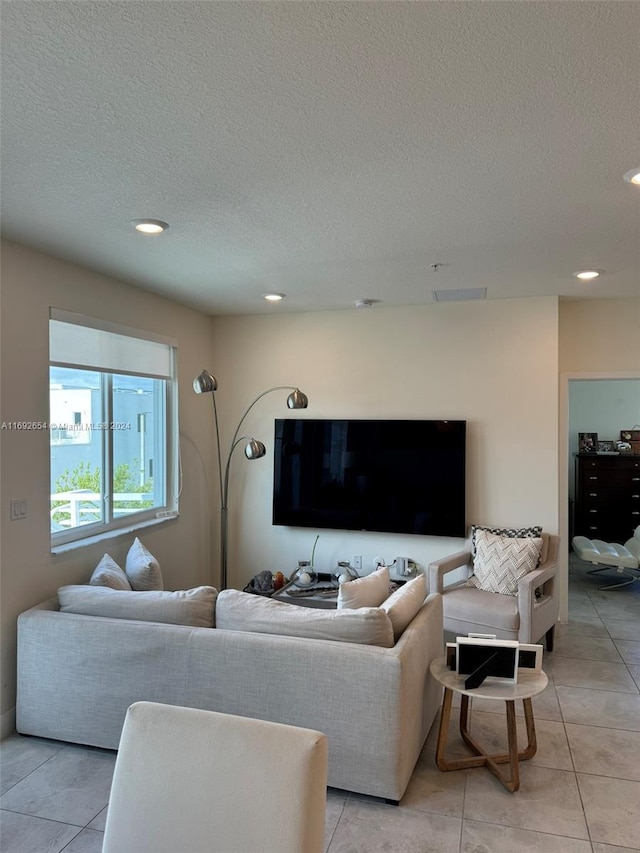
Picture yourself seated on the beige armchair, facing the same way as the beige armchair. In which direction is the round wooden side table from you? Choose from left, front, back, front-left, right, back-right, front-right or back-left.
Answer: front-left

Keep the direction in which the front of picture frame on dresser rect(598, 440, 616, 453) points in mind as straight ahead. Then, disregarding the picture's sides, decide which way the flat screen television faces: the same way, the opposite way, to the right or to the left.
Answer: the same way

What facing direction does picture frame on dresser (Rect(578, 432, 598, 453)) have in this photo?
toward the camera

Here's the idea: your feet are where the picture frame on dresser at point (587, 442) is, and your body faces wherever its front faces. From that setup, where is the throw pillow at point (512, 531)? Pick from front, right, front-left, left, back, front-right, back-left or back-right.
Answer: front

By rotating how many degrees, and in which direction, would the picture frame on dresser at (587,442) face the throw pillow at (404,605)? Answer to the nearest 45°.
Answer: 0° — it already faces it

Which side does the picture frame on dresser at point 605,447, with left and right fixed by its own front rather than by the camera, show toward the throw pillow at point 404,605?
front

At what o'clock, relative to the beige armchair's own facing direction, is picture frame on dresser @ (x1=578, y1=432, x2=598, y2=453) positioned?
The picture frame on dresser is roughly at 5 o'clock from the beige armchair.

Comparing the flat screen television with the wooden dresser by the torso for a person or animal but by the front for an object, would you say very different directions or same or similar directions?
same or similar directions

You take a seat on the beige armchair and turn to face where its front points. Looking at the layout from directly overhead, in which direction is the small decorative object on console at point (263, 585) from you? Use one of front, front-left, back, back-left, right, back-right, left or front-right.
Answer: front-right

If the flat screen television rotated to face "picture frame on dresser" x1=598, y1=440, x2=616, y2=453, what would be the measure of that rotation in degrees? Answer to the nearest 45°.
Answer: approximately 135° to its left

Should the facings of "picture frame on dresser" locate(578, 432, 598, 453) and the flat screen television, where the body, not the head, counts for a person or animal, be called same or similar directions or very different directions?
same or similar directions

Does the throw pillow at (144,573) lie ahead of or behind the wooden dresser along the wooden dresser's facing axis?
ahead

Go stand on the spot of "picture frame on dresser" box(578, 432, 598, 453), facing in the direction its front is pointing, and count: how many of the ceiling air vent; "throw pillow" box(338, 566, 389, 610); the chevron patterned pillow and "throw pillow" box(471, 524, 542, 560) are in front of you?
4

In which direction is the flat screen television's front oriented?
toward the camera

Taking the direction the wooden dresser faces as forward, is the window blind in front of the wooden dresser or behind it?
in front

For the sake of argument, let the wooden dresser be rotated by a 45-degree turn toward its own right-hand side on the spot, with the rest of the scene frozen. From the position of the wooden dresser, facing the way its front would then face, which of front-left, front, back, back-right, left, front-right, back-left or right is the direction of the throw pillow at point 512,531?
front-left
